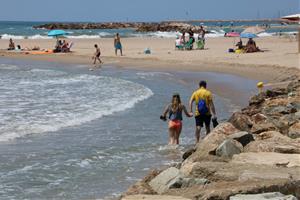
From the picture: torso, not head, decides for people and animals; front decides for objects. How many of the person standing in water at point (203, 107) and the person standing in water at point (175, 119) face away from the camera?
2

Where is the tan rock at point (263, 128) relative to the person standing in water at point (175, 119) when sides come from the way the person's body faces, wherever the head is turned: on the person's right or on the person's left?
on the person's right

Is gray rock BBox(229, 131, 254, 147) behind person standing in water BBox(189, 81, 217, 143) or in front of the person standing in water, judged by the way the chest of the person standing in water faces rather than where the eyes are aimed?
behind

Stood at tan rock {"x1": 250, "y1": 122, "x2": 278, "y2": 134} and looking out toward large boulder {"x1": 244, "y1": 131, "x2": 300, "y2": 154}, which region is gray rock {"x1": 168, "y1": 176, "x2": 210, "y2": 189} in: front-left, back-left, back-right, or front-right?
front-right

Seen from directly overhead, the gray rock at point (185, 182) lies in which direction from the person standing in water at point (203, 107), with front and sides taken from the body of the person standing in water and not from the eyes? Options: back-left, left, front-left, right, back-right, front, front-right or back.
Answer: back

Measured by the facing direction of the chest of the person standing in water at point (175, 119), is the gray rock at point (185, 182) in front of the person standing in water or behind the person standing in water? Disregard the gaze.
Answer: behind

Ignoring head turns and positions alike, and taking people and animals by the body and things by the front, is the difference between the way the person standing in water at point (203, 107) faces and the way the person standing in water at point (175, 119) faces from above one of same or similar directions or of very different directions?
same or similar directions

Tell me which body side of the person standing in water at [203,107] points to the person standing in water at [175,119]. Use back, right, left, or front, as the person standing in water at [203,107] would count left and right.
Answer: left

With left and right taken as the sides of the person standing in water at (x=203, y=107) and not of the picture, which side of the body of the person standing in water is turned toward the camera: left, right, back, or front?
back

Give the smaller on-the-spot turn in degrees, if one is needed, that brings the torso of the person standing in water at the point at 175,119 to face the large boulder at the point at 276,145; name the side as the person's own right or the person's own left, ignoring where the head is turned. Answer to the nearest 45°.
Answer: approximately 135° to the person's own right

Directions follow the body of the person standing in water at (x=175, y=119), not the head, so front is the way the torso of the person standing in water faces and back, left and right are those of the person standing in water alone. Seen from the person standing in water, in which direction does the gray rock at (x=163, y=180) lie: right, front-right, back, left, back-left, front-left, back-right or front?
back

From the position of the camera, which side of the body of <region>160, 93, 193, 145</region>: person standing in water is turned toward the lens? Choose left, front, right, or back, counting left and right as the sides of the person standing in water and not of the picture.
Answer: back
